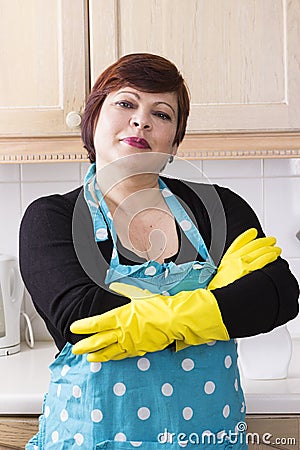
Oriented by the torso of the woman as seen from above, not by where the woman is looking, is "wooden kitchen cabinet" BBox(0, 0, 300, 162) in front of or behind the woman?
behind

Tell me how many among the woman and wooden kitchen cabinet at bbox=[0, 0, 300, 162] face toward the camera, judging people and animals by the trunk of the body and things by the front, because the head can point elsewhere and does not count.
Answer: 2

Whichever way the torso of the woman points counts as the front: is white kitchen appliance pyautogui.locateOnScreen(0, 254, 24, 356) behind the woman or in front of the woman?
behind

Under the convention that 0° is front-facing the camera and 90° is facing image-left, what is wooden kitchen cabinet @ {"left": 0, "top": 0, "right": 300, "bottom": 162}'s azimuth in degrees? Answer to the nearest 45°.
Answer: approximately 0°
